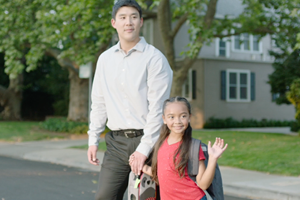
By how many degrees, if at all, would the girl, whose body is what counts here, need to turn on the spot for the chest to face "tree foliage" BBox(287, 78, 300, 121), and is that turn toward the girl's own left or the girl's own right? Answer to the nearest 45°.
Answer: approximately 180°

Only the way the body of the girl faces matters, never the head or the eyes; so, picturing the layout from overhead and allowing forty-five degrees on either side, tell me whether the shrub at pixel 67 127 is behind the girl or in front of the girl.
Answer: behind

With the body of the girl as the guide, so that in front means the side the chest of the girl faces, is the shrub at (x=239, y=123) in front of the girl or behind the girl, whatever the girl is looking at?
behind

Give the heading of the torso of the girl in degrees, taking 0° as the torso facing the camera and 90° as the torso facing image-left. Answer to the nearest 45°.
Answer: approximately 0°

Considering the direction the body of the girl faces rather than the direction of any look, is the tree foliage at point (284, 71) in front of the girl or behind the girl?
behind
